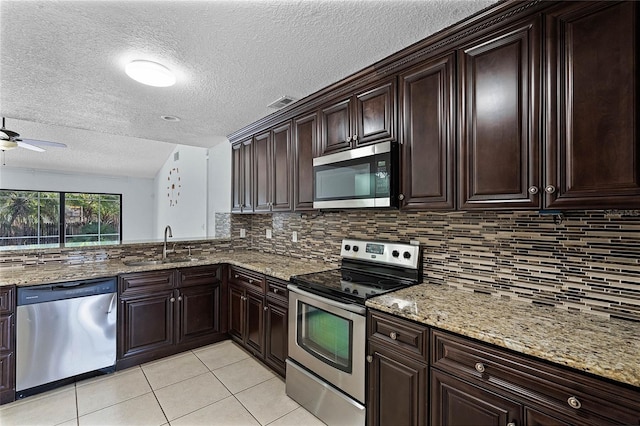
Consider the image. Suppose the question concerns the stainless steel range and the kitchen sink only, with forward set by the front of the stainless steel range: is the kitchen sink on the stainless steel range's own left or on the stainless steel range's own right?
on the stainless steel range's own right

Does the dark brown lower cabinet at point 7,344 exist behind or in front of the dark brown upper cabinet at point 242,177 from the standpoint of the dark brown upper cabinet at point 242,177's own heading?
in front

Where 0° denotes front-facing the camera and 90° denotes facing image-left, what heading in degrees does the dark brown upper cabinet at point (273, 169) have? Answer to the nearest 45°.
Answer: approximately 45°

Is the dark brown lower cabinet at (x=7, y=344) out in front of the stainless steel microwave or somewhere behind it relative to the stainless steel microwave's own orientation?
in front

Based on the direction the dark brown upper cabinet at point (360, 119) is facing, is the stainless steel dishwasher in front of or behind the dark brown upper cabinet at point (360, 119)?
in front

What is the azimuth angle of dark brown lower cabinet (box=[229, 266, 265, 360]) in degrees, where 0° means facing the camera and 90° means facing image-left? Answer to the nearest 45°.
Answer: approximately 45°

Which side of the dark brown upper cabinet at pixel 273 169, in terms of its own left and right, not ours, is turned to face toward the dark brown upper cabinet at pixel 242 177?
right

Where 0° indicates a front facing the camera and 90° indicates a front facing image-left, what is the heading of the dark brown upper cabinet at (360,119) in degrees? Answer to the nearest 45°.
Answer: approximately 45°
